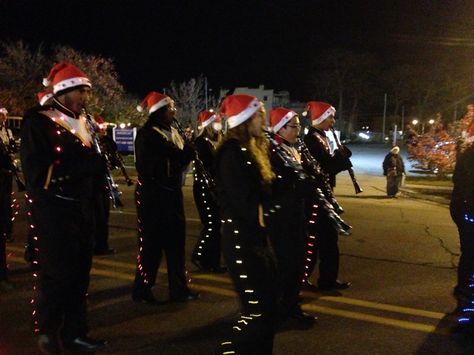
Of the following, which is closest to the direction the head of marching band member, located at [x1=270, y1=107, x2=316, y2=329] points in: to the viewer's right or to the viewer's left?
to the viewer's right

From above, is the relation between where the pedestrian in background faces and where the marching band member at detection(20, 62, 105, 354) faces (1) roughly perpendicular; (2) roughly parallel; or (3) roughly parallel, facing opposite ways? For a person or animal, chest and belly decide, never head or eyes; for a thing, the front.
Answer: roughly perpendicular

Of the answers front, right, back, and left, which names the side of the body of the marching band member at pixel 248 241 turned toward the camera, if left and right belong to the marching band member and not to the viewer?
right

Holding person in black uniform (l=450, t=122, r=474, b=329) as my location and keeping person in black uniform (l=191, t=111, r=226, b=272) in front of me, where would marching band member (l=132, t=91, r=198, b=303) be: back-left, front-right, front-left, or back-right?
front-left

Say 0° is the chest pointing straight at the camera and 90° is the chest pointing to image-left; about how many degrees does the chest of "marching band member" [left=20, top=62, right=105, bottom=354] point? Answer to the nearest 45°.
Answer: approximately 315°

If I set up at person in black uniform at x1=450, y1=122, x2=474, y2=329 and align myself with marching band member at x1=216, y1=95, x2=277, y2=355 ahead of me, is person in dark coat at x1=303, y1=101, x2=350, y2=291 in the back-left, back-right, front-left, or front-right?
front-right

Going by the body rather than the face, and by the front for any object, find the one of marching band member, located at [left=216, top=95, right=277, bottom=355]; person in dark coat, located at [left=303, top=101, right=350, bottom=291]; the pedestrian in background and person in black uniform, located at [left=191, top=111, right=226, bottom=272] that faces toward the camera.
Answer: the pedestrian in background

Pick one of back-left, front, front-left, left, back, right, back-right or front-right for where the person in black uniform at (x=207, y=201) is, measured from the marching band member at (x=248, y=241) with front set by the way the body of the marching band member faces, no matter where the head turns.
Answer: left

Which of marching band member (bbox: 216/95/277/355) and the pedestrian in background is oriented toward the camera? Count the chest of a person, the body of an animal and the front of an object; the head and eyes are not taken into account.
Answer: the pedestrian in background

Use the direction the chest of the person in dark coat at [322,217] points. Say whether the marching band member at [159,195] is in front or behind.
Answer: behind

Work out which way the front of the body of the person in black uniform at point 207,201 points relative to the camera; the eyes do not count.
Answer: to the viewer's right

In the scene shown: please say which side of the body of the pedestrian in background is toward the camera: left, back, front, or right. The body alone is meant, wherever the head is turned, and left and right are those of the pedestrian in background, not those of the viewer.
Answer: front

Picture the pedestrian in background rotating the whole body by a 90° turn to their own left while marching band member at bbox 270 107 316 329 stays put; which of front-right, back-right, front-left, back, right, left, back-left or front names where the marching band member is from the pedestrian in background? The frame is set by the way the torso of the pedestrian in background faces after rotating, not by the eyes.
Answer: right
